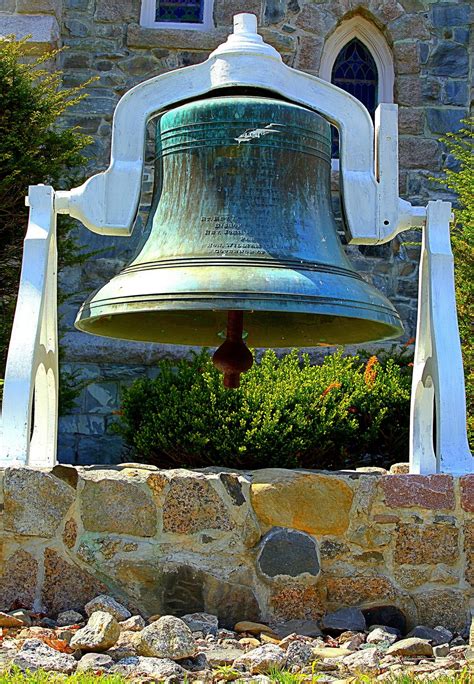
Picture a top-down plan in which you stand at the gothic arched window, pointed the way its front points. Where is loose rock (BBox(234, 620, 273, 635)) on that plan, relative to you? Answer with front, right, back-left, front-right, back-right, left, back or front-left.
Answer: front

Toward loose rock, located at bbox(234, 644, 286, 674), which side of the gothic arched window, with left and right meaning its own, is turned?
front

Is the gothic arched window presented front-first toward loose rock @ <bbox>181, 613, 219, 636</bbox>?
yes

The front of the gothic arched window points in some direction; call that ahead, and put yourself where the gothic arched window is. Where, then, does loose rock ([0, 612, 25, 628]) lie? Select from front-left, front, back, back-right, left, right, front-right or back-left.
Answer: front

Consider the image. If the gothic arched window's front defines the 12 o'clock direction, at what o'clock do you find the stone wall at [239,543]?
The stone wall is roughly at 12 o'clock from the gothic arched window.

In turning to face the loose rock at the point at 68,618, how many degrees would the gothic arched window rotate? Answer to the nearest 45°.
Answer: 0° — it already faces it

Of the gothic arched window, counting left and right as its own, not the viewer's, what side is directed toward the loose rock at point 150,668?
front

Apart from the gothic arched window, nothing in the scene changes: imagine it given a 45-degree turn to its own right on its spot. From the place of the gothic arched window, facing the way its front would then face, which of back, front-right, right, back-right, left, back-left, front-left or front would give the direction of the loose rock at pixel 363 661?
front-left

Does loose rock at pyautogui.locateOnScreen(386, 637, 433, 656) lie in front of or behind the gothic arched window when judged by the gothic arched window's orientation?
in front

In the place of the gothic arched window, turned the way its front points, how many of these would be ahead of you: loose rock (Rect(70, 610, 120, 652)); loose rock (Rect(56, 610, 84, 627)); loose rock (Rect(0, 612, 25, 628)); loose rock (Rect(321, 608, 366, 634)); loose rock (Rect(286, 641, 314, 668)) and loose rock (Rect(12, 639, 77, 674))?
6

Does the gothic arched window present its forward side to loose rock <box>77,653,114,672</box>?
yes

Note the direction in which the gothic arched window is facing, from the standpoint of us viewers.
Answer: facing the viewer

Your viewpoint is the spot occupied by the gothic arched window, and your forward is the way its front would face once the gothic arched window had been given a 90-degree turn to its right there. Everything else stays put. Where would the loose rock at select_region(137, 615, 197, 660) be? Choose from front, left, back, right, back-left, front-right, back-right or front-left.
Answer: left

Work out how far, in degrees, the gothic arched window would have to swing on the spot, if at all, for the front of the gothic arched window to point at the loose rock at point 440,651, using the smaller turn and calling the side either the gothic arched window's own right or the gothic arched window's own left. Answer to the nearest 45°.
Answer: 0° — it already faces it
